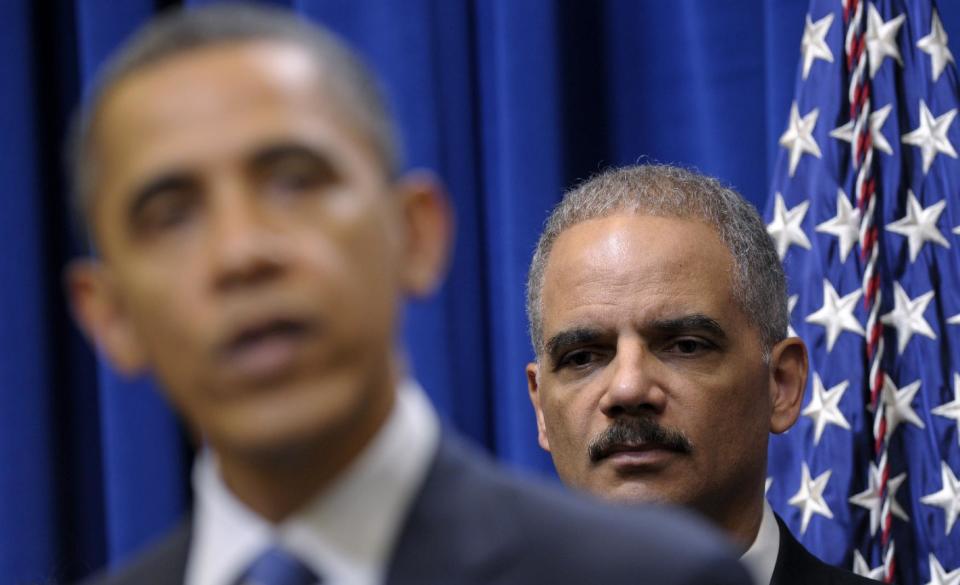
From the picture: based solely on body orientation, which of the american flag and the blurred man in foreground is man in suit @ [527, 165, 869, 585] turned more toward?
the blurred man in foreground

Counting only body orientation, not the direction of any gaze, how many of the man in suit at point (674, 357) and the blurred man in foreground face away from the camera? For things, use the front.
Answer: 0

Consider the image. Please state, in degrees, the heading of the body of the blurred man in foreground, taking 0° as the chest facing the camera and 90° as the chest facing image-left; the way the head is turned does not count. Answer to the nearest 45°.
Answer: approximately 45°

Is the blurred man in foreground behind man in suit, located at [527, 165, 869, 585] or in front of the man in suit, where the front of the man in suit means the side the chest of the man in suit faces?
in front

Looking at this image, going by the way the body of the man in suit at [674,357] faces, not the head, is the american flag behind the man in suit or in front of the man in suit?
behind

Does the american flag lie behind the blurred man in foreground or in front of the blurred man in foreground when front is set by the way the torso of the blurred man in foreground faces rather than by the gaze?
behind
